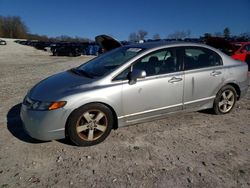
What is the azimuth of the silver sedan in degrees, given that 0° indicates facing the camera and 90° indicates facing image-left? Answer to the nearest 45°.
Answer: approximately 45°

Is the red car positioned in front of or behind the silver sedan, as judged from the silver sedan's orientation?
behind
